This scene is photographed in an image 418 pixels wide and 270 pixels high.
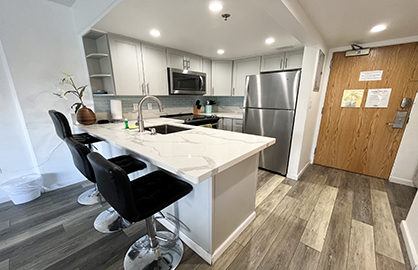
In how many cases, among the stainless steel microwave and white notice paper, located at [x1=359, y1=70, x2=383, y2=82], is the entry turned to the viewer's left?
0

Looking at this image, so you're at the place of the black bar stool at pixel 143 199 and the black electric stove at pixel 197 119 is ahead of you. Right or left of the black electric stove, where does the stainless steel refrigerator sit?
right

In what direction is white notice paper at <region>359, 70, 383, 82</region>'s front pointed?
toward the camera

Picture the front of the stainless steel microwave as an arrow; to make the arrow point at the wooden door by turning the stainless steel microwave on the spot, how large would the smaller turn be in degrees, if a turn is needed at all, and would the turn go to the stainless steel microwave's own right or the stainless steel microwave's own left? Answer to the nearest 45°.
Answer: approximately 45° to the stainless steel microwave's own left

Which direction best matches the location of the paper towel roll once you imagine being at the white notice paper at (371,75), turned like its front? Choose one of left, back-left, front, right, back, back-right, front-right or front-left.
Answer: front-right

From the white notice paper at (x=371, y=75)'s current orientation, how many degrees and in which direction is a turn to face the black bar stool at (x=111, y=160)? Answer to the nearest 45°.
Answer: approximately 45° to its right

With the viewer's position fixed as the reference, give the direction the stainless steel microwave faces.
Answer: facing the viewer and to the right of the viewer

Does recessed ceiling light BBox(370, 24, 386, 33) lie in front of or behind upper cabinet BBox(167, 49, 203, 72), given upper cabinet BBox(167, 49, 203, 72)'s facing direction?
in front

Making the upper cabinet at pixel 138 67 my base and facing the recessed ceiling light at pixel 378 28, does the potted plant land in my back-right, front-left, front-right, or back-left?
back-right

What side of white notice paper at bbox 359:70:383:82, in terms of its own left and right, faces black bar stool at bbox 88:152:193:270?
front

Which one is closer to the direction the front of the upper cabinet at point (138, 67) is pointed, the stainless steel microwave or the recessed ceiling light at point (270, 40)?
the recessed ceiling light

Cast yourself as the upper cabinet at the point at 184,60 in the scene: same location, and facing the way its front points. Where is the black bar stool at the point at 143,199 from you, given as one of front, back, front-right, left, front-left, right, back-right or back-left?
front-right
